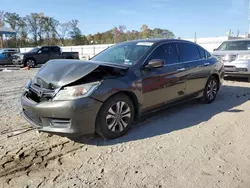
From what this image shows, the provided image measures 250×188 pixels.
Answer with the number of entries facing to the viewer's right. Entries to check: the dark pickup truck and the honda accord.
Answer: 0

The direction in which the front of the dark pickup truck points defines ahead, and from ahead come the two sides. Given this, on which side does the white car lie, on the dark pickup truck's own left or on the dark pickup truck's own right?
on the dark pickup truck's own left

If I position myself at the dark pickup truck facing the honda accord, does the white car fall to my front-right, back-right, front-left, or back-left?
front-left

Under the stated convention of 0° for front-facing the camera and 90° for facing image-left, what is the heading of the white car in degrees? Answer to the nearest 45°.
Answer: approximately 45°

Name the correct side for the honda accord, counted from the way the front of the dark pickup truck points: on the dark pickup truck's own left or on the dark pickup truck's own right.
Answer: on the dark pickup truck's own left

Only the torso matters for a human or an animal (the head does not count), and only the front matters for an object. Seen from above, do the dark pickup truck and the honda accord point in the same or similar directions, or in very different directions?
same or similar directions

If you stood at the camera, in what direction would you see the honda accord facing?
facing the viewer and to the left of the viewer

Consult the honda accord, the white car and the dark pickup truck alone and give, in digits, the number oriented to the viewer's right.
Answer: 0

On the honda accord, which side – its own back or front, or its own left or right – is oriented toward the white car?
back

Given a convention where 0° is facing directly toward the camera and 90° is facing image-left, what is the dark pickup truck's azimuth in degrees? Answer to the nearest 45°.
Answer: approximately 45°

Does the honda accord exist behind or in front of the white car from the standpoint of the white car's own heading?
in front
